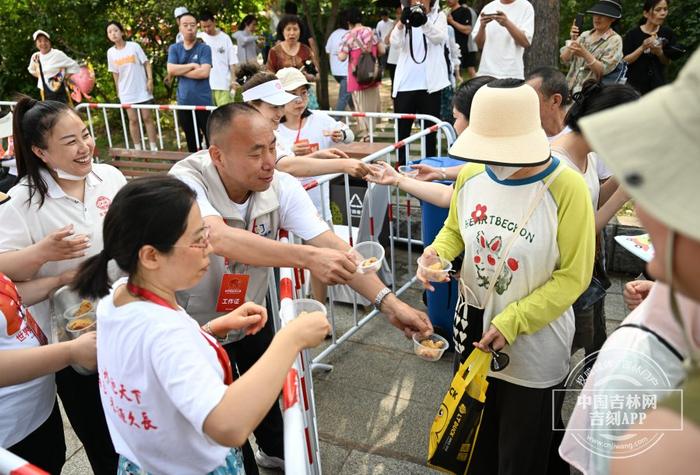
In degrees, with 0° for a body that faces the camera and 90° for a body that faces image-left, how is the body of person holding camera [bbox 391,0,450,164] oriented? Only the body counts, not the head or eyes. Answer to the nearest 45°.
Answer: approximately 0°

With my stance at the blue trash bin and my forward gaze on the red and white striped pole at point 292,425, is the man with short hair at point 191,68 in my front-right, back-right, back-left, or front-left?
back-right

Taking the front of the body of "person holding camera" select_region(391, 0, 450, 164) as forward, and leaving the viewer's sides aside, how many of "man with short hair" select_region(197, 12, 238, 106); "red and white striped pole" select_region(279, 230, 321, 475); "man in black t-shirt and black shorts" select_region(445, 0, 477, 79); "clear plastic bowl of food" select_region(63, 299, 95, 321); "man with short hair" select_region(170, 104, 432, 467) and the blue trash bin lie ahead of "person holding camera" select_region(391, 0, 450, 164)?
4

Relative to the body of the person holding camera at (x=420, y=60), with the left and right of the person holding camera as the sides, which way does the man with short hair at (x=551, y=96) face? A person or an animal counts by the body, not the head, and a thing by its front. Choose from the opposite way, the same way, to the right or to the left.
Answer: to the right

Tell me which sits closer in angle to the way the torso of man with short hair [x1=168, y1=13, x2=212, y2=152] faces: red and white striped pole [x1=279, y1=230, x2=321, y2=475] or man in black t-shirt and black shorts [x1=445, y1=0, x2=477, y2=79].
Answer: the red and white striped pole

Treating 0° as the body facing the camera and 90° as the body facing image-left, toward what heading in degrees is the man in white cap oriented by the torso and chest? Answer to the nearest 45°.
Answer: approximately 0°

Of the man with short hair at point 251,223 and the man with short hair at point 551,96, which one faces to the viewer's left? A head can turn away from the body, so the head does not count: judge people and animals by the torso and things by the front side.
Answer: the man with short hair at point 551,96

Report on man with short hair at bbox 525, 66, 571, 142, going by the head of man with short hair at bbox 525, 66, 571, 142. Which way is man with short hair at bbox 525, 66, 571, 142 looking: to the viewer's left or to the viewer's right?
to the viewer's left

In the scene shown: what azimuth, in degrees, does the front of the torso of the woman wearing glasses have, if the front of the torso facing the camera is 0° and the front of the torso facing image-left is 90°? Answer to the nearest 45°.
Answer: approximately 225°

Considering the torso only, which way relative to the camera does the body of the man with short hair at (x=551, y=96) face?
to the viewer's left

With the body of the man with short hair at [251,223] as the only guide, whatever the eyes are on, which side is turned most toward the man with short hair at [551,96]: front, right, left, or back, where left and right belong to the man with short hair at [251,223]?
left
